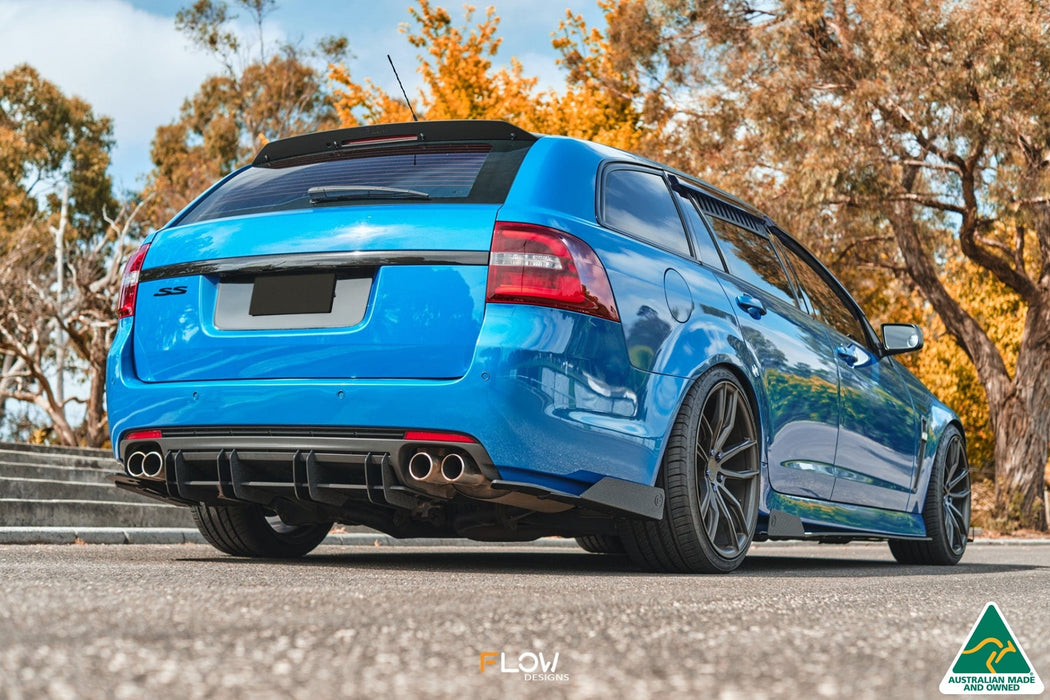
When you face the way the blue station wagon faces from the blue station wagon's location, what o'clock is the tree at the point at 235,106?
The tree is roughly at 10 o'clock from the blue station wagon.

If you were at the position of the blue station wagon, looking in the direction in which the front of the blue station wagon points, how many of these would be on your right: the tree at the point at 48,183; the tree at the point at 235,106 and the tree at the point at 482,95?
0

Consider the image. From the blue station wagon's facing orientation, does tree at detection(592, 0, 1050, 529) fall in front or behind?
in front

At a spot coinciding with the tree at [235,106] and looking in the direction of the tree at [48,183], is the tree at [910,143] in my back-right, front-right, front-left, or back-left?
back-left

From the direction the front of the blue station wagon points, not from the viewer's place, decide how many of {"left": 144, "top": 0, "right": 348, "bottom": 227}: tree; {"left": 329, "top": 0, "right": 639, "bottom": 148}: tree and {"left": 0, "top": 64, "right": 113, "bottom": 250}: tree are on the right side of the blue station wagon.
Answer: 0

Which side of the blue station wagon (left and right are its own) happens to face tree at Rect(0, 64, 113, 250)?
left

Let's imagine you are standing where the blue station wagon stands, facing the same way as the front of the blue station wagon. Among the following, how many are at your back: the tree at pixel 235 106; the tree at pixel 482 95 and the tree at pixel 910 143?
0

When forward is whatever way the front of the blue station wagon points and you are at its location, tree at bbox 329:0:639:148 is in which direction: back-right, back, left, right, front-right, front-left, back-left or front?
front-left

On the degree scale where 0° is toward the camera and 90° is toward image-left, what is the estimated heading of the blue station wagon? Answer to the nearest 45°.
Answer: approximately 225°

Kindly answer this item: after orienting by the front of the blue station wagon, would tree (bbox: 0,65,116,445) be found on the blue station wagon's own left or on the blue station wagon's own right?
on the blue station wagon's own left
